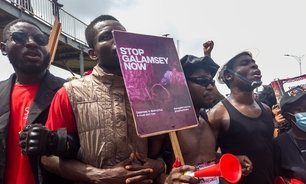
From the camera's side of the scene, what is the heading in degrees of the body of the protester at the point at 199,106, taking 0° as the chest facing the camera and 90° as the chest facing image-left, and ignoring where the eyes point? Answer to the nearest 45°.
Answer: approximately 315°

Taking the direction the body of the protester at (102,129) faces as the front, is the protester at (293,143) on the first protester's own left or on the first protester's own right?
on the first protester's own left

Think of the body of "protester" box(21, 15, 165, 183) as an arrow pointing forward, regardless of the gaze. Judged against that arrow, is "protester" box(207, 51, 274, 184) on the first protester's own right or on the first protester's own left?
on the first protester's own left

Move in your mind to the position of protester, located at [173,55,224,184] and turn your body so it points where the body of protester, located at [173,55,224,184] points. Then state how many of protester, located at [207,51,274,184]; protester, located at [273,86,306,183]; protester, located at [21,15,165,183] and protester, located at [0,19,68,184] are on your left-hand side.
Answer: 2

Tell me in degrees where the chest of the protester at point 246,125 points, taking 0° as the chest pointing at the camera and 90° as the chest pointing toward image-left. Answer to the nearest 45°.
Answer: approximately 315°

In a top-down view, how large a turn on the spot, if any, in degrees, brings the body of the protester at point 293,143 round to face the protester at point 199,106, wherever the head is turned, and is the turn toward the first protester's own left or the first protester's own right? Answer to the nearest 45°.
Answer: approximately 90° to the first protester's own right
